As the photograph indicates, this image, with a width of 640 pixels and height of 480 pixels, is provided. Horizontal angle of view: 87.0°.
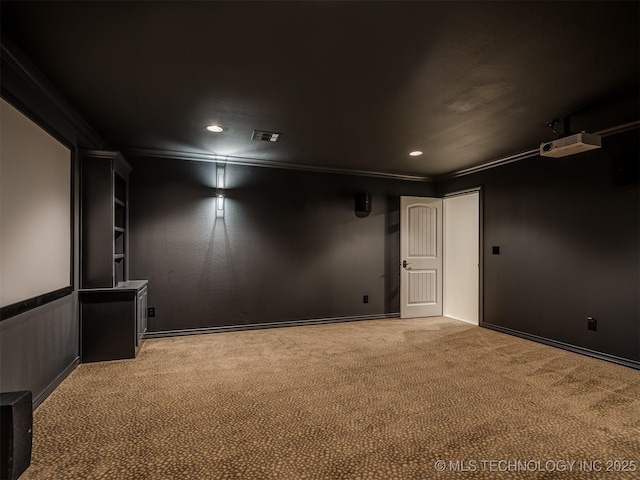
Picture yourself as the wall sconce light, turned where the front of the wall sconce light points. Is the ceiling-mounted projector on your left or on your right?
on your left

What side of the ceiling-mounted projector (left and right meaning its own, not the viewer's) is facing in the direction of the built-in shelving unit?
front

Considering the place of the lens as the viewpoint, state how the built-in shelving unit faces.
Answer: facing to the right of the viewer

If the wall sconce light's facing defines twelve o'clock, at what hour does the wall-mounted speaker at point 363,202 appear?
The wall-mounted speaker is roughly at 9 o'clock from the wall sconce light.

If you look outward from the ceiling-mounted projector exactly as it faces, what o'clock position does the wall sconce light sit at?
The wall sconce light is roughly at 1 o'clock from the ceiling-mounted projector.

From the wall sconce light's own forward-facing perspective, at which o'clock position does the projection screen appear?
The projection screen is roughly at 1 o'clock from the wall sconce light.

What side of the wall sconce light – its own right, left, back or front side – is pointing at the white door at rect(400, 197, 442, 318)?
left

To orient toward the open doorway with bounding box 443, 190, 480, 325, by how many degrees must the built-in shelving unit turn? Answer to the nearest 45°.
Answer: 0° — it already faces it

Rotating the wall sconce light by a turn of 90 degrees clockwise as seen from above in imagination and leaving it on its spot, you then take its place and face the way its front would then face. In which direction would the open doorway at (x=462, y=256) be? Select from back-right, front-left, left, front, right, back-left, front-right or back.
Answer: back

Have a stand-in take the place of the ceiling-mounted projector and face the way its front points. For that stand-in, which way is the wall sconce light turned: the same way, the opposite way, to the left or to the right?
to the left

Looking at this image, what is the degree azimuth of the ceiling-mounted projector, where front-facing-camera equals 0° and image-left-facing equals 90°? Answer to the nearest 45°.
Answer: approximately 45°

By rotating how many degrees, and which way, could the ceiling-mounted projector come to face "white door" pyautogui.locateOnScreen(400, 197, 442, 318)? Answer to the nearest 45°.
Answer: approximately 90° to its right

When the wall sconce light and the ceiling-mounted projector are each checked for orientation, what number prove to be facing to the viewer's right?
0

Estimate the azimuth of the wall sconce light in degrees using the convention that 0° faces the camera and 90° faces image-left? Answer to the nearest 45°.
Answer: approximately 0°

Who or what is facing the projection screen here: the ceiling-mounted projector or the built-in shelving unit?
the ceiling-mounted projector

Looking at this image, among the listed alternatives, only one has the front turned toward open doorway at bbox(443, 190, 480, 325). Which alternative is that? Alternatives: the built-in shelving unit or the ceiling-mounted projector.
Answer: the built-in shelving unit
